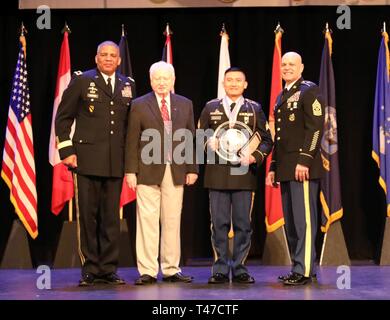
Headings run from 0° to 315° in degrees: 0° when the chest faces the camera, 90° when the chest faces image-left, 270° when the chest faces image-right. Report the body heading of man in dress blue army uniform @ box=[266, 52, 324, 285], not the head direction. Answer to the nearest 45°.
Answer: approximately 45°

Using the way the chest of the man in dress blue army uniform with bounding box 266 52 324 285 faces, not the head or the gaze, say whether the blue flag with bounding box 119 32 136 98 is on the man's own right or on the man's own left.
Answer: on the man's own right

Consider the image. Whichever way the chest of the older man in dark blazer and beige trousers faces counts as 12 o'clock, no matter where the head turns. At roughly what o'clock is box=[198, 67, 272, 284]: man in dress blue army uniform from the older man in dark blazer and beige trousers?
The man in dress blue army uniform is roughly at 9 o'clock from the older man in dark blazer and beige trousers.

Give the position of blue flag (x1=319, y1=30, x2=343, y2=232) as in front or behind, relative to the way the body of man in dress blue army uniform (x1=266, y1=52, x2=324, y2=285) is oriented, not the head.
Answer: behind

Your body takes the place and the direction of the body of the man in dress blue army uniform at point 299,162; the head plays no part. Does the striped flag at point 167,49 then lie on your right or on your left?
on your right

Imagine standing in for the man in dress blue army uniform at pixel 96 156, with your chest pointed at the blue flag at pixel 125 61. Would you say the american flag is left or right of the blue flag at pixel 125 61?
left

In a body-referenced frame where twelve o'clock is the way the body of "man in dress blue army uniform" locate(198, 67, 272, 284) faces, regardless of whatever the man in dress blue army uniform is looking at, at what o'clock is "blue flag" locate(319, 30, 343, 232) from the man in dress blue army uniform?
The blue flag is roughly at 7 o'clock from the man in dress blue army uniform.

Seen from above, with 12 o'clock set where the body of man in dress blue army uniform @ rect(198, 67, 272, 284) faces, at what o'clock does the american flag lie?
The american flag is roughly at 4 o'clock from the man in dress blue army uniform.

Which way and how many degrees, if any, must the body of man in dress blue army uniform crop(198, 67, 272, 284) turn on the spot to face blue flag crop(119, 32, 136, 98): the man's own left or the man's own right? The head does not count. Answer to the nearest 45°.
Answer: approximately 135° to the man's own right
